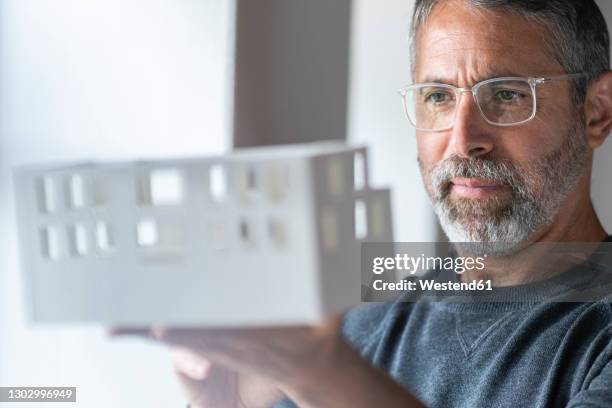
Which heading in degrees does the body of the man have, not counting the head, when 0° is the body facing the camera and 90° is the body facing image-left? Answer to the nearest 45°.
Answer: approximately 45°

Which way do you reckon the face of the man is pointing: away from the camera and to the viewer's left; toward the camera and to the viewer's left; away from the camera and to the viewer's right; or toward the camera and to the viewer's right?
toward the camera and to the viewer's left
